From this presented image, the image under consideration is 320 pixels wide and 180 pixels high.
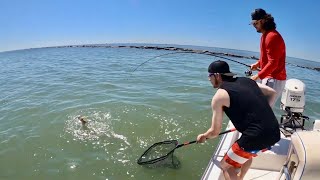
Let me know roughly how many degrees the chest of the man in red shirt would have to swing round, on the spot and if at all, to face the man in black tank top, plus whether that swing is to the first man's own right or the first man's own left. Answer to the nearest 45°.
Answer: approximately 90° to the first man's own left

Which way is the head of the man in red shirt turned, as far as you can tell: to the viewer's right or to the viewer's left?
to the viewer's left

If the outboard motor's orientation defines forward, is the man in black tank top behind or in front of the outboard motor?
in front

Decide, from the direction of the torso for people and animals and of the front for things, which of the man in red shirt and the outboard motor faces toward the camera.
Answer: the outboard motor

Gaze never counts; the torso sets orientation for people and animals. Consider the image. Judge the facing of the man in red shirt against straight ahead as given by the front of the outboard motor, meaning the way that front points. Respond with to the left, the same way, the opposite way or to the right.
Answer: to the right

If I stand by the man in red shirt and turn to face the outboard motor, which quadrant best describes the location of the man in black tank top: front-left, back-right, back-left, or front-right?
back-right

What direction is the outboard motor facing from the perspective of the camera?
toward the camera

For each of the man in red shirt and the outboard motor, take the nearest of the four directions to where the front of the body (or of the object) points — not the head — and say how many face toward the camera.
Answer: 1

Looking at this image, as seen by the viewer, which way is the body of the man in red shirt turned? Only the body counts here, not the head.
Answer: to the viewer's left
